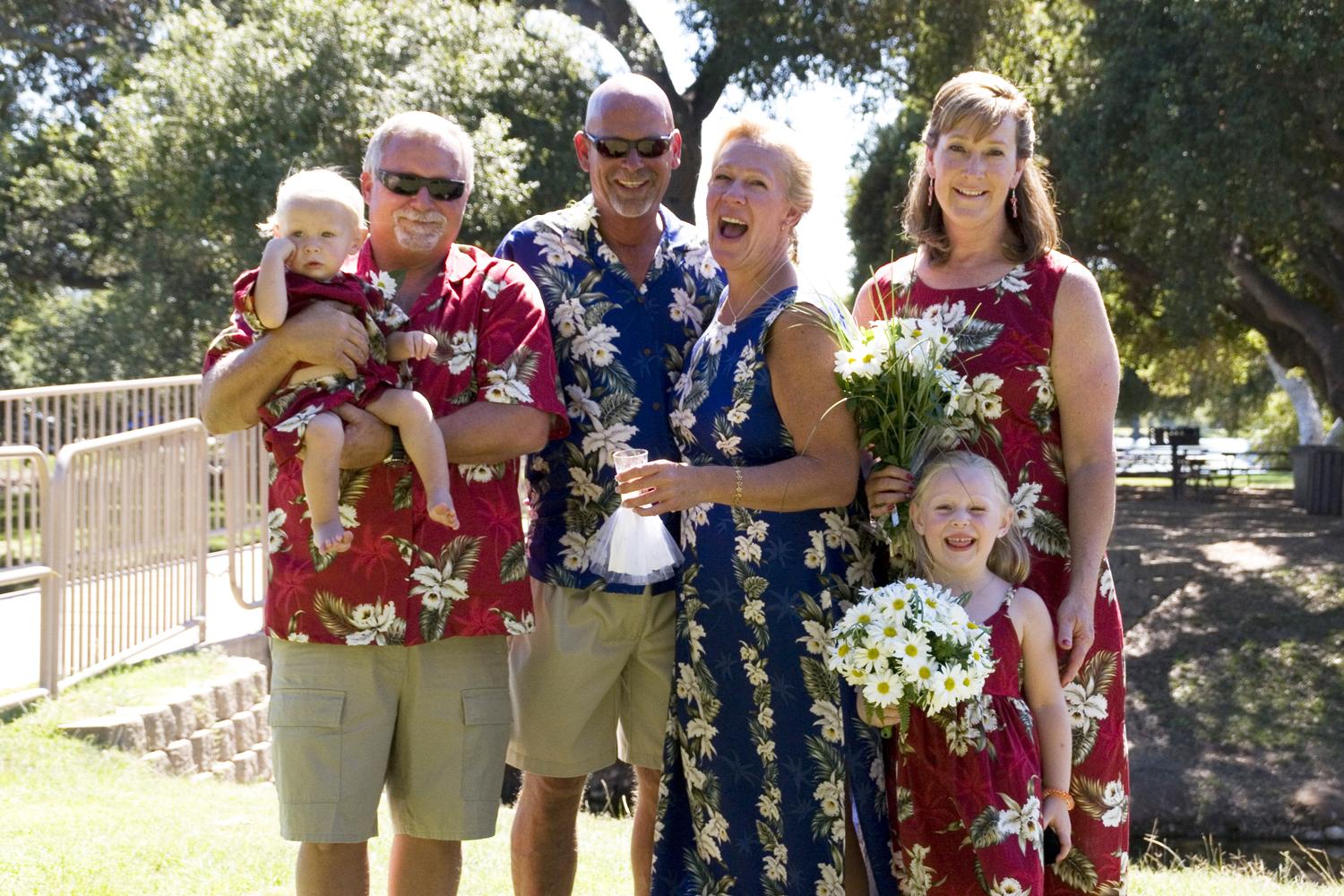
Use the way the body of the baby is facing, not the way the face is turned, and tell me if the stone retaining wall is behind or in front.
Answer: behind

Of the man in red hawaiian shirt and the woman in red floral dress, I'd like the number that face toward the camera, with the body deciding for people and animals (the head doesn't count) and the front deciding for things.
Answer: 2

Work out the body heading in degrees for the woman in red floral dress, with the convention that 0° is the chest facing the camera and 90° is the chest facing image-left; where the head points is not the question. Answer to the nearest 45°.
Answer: approximately 0°

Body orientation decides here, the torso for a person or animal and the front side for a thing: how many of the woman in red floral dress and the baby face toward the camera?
2

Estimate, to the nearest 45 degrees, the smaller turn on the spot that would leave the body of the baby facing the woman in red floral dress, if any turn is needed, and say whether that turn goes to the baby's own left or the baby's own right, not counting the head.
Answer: approximately 90° to the baby's own left

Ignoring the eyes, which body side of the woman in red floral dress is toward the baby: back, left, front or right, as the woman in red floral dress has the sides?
right

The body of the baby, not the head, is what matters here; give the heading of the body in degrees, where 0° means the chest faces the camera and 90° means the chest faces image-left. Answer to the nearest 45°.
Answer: approximately 0°
